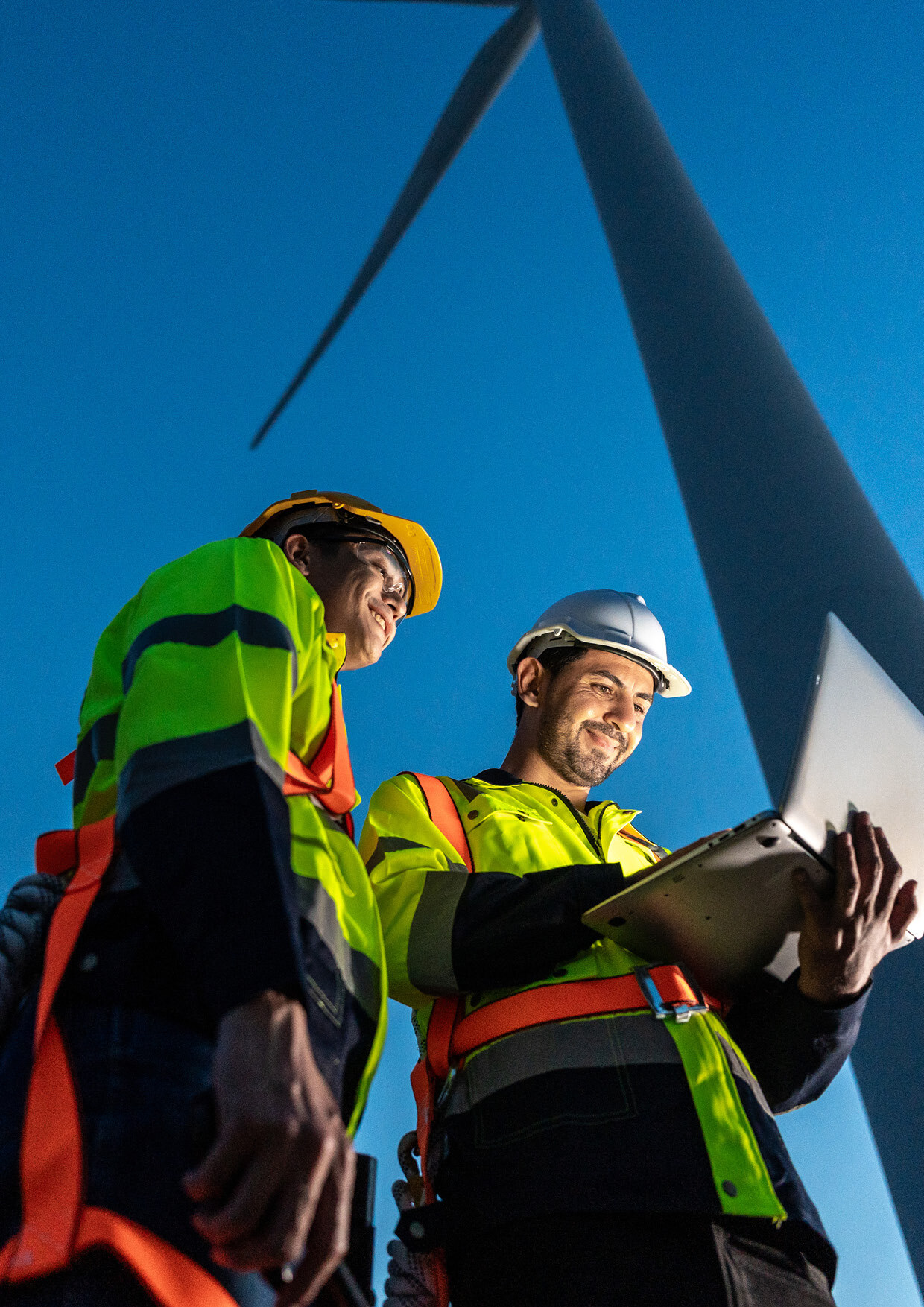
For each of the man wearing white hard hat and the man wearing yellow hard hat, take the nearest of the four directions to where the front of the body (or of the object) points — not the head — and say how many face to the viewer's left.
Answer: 0

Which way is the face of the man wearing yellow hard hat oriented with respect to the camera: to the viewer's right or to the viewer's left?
to the viewer's right

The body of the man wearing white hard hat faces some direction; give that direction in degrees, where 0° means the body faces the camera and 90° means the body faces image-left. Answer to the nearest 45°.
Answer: approximately 315°

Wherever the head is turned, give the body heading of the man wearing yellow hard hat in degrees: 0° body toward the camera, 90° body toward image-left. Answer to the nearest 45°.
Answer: approximately 270°

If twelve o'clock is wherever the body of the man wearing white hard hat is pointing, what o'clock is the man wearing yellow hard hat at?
The man wearing yellow hard hat is roughly at 2 o'clock from the man wearing white hard hat.

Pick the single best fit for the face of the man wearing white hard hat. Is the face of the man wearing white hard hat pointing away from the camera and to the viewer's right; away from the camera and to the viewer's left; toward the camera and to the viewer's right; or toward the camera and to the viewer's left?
toward the camera and to the viewer's right
